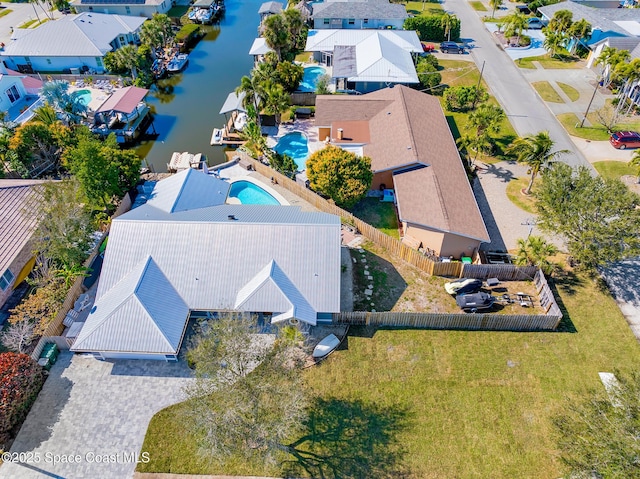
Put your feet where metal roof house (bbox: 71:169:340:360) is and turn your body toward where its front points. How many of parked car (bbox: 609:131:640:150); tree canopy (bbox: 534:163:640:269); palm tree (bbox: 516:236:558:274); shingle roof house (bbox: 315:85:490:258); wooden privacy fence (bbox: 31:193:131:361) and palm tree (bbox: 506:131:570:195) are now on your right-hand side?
1

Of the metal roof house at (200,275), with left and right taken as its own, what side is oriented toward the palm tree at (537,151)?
left

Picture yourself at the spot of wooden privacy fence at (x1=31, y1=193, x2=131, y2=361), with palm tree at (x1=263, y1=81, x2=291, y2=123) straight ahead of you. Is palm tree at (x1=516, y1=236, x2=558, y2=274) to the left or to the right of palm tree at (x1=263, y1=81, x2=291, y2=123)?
right

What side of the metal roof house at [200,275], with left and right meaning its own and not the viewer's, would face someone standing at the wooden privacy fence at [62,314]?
right

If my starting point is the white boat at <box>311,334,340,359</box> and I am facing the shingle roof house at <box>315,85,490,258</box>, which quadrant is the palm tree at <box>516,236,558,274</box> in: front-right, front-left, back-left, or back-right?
front-right

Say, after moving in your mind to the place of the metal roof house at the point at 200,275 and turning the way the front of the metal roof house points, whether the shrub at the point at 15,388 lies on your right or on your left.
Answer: on your right

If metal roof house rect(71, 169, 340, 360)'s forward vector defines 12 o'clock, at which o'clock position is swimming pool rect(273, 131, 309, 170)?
The swimming pool is roughly at 7 o'clock from the metal roof house.

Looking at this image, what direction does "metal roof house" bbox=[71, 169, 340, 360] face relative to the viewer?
toward the camera

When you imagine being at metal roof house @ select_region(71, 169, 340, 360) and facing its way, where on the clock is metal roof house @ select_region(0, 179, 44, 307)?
The metal roof house @ select_region(0, 179, 44, 307) is roughly at 4 o'clock from the metal roof house @ select_region(71, 169, 340, 360).

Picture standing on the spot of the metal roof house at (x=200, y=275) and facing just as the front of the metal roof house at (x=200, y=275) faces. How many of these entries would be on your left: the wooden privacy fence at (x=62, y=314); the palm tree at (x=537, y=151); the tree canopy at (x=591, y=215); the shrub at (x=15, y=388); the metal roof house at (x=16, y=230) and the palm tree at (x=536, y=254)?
3

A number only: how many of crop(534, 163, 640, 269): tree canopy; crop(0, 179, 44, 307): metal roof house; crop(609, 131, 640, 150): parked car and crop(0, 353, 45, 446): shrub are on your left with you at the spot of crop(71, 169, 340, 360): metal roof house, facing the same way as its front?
2

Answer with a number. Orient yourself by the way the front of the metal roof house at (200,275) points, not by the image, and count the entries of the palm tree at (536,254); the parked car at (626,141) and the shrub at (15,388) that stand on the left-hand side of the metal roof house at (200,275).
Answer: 2

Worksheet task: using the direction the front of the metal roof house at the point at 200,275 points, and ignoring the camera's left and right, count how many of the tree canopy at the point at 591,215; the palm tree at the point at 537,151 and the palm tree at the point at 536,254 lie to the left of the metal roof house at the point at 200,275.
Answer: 3

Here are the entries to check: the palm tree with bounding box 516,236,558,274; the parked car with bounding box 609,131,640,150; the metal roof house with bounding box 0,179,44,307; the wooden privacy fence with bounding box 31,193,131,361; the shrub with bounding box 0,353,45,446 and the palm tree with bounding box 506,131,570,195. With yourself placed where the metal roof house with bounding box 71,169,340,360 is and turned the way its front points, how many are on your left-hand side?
3

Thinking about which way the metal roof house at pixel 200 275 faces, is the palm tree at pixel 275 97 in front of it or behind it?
behind
